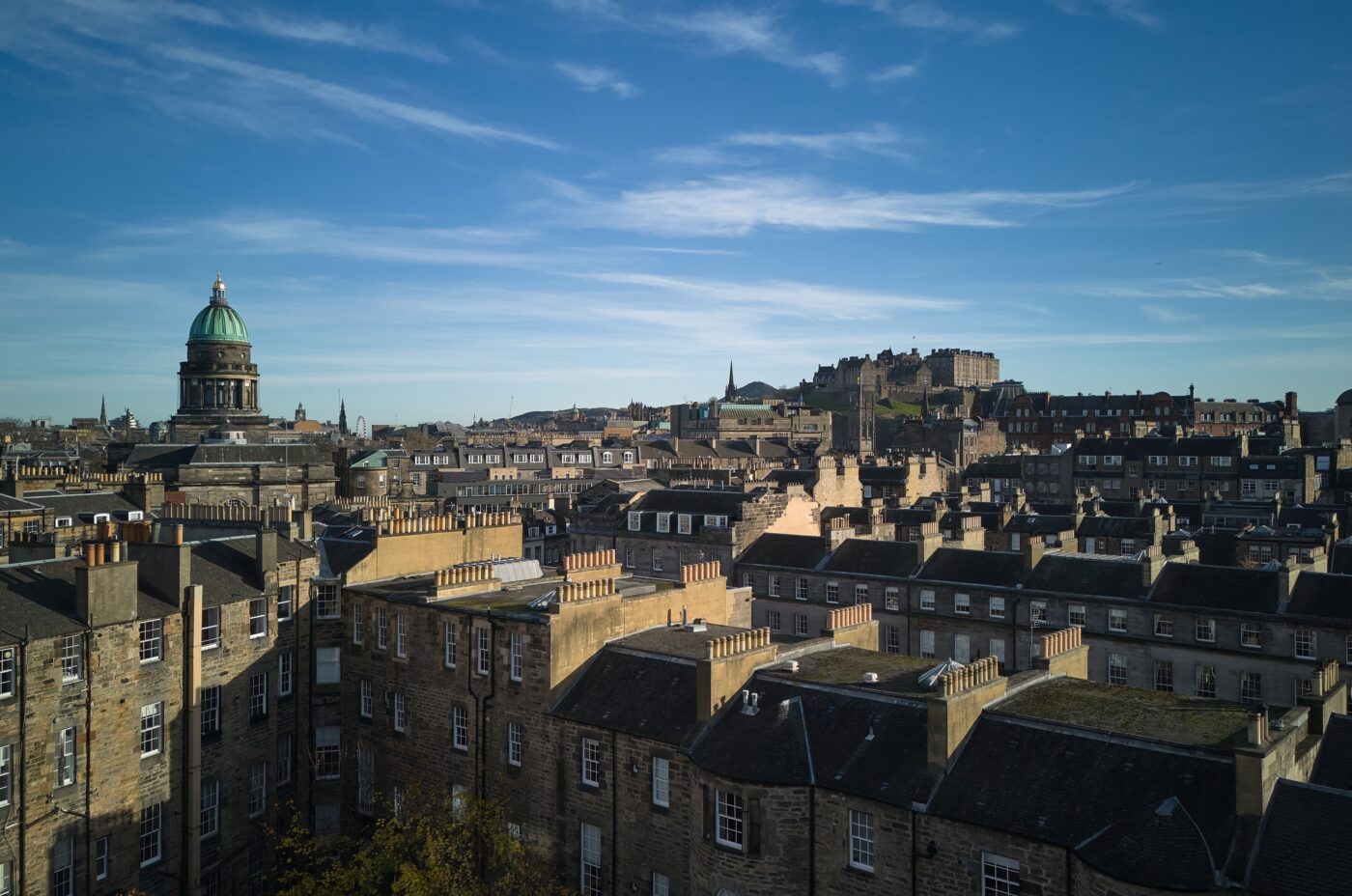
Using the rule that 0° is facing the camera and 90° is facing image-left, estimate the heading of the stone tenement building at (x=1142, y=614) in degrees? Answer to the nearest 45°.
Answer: approximately 45°
